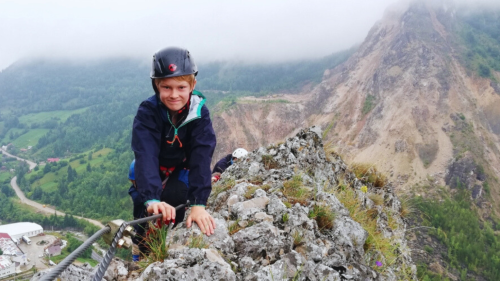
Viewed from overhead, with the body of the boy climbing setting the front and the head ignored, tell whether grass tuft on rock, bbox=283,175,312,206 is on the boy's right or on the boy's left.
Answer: on the boy's left

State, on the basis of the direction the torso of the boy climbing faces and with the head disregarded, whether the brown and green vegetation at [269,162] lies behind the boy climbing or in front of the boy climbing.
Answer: behind

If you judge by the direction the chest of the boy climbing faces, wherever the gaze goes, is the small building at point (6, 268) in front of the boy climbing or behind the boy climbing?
behind

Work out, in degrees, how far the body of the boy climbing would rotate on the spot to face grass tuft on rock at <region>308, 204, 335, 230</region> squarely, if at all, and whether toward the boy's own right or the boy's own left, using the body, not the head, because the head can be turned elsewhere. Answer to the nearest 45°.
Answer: approximately 90° to the boy's own left

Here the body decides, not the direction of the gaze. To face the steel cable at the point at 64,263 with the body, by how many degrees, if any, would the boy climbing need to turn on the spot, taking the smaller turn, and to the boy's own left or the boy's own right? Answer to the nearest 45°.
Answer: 0° — they already face it

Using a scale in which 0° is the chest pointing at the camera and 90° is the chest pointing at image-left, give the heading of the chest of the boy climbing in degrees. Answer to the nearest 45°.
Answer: approximately 0°

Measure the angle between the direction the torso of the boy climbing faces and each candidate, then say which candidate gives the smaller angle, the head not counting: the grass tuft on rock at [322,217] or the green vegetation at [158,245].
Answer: the green vegetation

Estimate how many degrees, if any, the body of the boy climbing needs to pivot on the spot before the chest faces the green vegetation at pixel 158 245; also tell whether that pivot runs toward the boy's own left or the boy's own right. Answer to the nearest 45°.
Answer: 0° — they already face it
